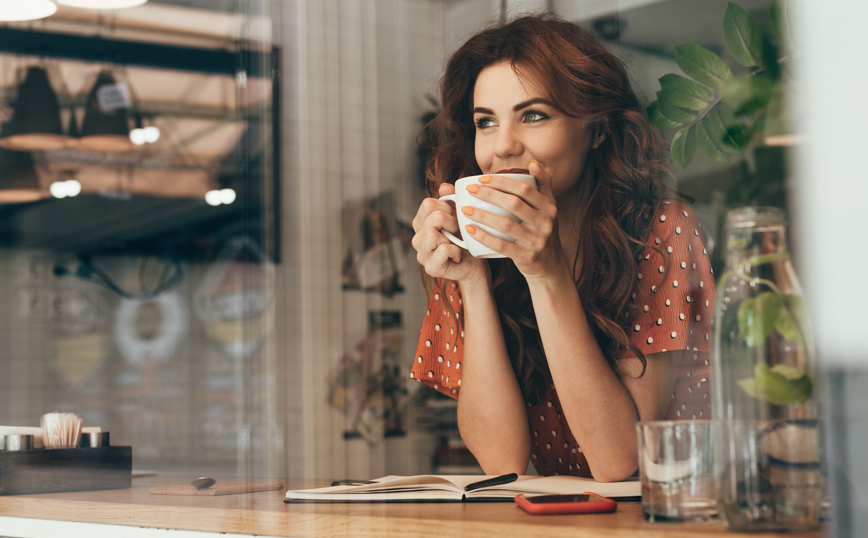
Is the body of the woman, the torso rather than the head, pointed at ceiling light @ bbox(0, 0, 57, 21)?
no

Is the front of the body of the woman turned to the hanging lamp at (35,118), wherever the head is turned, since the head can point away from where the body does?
no

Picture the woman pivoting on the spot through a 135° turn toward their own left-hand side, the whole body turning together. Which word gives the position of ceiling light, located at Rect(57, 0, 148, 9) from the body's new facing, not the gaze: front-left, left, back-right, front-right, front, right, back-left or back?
back-left

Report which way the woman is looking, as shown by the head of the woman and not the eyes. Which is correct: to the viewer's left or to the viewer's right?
to the viewer's left

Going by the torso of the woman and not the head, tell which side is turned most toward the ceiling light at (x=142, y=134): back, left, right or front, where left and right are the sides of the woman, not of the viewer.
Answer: right

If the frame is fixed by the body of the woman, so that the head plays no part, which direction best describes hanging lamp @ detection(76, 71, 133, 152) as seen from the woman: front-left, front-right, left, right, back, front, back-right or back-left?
right

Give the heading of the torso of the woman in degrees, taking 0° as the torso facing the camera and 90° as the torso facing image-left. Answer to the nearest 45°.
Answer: approximately 45°
